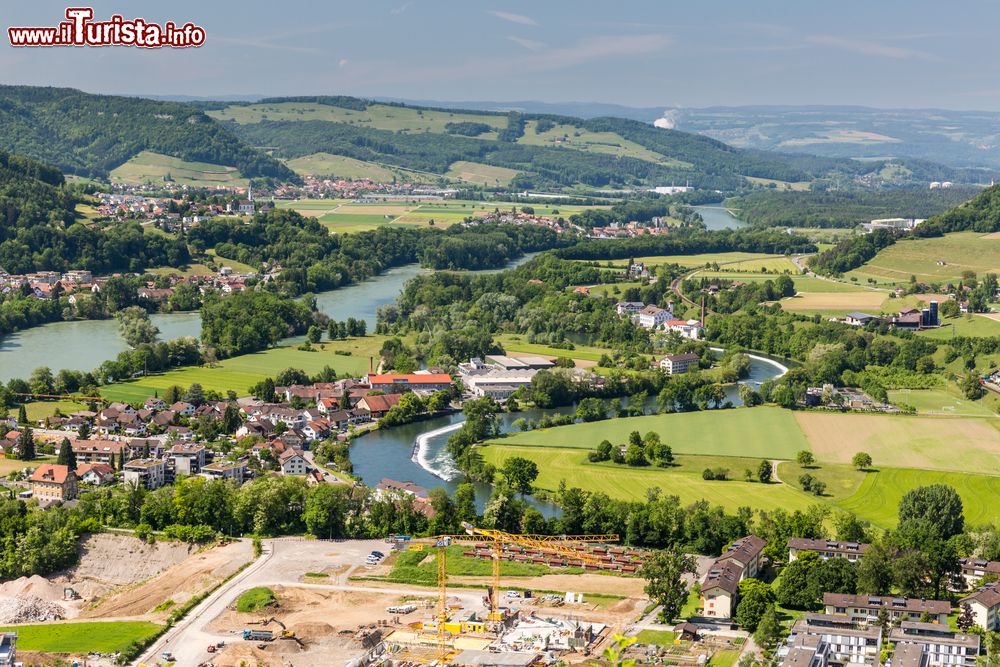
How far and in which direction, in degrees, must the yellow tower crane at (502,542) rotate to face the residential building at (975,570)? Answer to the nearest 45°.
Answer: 0° — it already faces it

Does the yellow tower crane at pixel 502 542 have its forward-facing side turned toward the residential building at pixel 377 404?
no

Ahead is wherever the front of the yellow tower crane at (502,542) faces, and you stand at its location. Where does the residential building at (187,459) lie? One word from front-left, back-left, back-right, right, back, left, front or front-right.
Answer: back-left

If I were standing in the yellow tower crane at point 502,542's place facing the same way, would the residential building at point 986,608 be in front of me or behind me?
in front

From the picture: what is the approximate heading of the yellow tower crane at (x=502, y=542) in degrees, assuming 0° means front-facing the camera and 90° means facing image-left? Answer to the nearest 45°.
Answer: approximately 270°

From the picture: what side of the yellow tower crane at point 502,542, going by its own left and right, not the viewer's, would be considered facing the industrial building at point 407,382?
left

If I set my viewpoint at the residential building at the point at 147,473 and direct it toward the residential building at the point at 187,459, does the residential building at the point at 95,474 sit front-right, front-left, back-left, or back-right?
back-left

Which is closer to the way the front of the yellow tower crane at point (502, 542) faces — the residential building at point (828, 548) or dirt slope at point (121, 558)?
the residential building

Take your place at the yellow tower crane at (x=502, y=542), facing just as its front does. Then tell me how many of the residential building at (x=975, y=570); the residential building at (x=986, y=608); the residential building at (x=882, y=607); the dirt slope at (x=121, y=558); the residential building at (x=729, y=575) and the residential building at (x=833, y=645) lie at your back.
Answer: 1

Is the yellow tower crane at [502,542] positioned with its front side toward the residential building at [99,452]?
no

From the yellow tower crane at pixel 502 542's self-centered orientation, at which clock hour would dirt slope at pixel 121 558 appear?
The dirt slope is roughly at 6 o'clock from the yellow tower crane.

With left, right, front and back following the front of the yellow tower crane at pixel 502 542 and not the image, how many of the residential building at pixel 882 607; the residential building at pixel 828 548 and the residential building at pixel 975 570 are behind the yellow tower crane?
0

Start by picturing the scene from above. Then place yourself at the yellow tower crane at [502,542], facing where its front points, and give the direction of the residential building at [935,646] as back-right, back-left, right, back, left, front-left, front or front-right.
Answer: front-right

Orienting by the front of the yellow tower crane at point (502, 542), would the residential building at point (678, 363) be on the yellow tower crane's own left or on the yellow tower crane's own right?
on the yellow tower crane's own left
